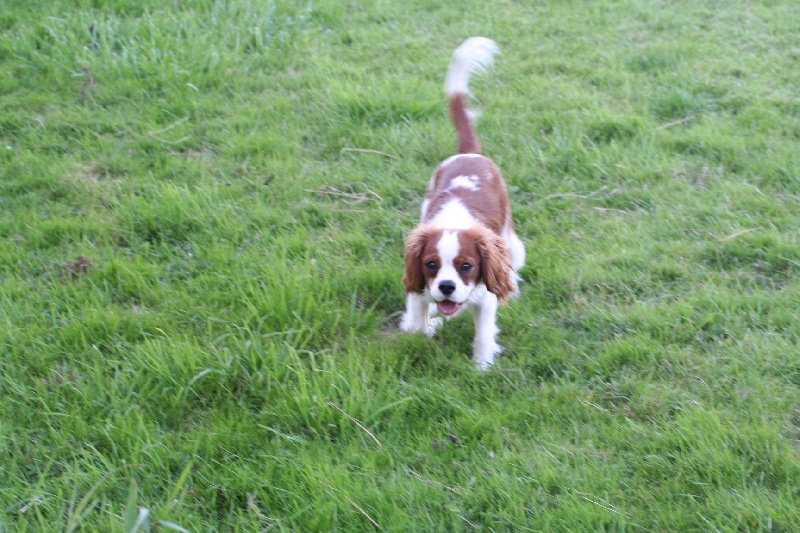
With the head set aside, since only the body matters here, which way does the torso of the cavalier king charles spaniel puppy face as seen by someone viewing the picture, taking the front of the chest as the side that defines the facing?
toward the camera
